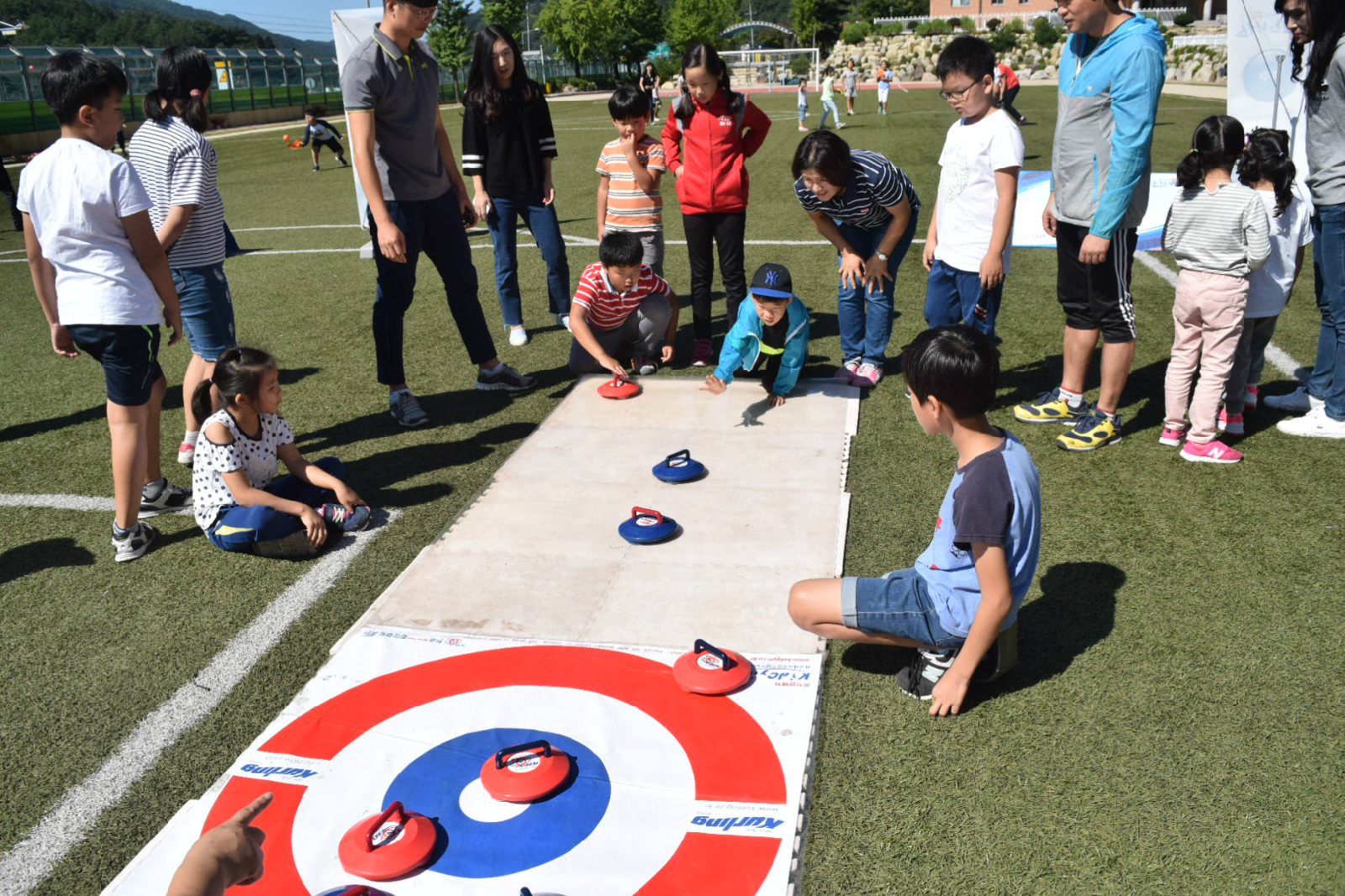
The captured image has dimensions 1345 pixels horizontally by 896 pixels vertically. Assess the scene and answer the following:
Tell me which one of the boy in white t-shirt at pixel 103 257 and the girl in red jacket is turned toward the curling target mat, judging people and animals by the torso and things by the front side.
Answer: the girl in red jacket

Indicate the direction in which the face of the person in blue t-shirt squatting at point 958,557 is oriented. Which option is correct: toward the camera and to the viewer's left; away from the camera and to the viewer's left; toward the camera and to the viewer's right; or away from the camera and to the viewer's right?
away from the camera and to the viewer's left

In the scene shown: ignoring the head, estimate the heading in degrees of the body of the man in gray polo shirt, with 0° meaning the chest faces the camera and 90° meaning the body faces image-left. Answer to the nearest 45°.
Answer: approximately 315°

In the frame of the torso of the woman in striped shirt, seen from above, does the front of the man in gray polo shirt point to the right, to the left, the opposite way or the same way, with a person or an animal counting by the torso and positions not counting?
to the left

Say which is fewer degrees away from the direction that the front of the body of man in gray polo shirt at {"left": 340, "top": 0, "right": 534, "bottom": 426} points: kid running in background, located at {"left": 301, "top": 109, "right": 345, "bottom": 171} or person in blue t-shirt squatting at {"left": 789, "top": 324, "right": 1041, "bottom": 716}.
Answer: the person in blue t-shirt squatting

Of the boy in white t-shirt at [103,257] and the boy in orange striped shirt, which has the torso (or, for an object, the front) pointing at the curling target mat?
the boy in orange striped shirt

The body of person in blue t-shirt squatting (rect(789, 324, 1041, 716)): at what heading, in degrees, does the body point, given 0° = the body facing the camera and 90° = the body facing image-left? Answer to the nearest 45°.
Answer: approximately 90°

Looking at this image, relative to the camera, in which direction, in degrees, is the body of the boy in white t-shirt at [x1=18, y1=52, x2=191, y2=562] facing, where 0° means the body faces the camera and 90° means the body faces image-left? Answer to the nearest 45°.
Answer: approximately 225°

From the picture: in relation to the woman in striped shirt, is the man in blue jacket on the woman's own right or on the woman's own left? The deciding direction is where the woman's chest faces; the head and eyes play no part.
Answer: on the woman's own left

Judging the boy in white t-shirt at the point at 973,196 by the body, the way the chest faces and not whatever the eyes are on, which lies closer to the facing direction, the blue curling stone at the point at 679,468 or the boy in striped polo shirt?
the blue curling stone

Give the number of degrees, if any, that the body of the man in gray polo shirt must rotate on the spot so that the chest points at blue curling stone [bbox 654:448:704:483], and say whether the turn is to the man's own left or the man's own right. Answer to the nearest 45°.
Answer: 0° — they already face it

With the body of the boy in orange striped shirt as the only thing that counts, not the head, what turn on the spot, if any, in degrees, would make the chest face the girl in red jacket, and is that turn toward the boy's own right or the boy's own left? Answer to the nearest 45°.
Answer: approximately 45° to the boy's own left

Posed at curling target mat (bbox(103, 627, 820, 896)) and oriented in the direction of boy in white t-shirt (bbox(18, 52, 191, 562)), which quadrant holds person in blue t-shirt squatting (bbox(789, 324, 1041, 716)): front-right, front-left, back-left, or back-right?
back-right
